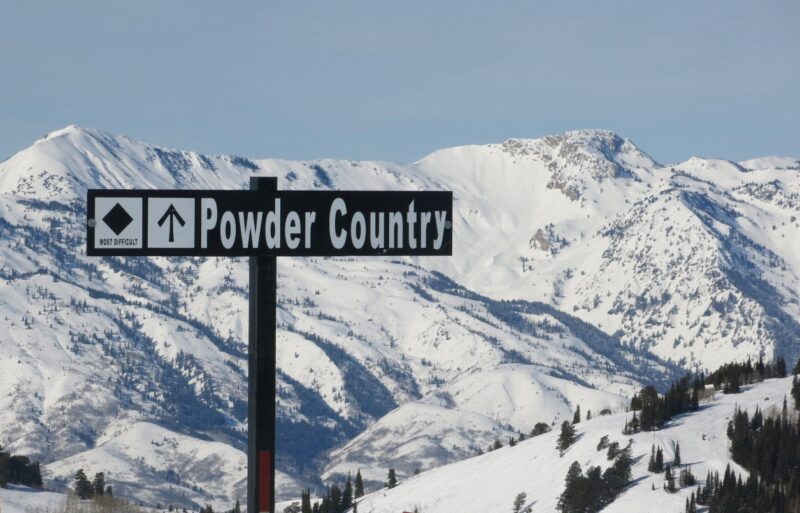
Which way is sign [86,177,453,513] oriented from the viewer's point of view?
toward the camera
